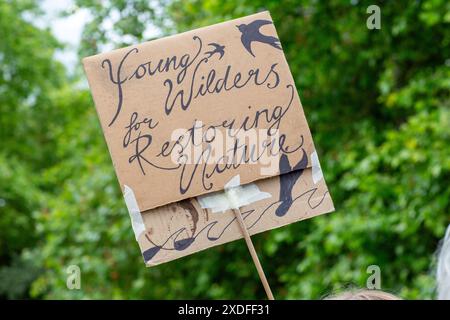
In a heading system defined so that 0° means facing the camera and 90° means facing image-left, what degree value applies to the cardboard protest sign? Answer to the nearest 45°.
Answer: approximately 0°
